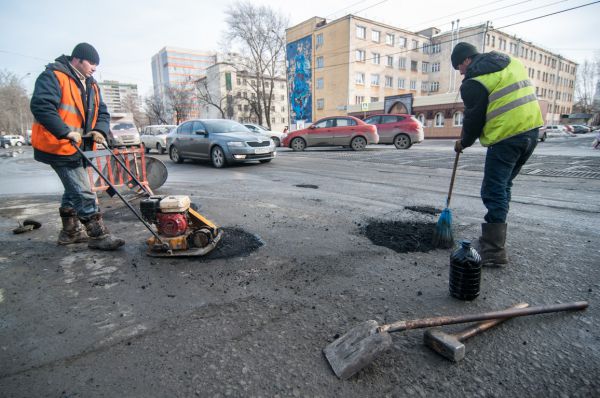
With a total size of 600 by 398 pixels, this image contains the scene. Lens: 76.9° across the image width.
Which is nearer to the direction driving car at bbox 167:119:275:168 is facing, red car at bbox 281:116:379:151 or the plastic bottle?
the plastic bottle

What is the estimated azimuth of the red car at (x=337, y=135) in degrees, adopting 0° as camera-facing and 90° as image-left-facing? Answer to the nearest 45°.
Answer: approximately 90°

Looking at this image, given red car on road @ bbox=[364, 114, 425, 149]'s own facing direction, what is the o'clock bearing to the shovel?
The shovel is roughly at 9 o'clock from the red car on road.

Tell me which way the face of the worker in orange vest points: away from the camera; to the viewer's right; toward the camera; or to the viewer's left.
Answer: to the viewer's right

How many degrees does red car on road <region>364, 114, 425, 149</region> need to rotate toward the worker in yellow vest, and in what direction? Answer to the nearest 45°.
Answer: approximately 90° to its left

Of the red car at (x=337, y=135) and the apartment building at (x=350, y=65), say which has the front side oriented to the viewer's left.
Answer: the red car

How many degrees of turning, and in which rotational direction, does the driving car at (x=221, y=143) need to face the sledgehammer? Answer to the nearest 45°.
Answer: approximately 45° to its right

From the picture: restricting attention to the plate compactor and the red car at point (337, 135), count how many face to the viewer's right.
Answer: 1

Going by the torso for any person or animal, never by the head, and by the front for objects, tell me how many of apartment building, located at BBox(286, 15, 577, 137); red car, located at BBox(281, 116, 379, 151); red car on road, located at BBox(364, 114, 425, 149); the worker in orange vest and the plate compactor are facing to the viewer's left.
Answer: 2

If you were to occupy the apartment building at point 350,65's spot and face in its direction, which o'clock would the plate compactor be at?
The plate compactor is roughly at 1 o'clock from the apartment building.

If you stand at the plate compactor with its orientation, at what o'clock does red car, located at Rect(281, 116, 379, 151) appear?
The red car is roughly at 10 o'clock from the plate compactor.

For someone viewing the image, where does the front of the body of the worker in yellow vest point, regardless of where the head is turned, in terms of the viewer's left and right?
facing away from the viewer and to the left of the viewer
